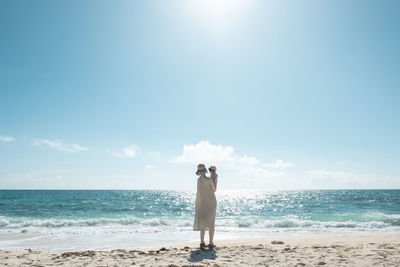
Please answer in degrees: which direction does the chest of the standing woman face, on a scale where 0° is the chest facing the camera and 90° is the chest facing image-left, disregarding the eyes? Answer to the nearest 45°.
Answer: approximately 180°
